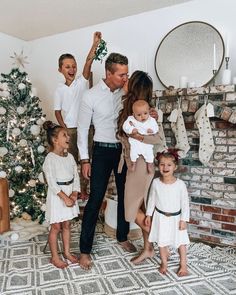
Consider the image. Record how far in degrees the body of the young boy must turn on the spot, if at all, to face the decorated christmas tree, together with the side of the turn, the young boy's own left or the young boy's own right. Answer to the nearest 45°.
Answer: approximately 135° to the young boy's own right

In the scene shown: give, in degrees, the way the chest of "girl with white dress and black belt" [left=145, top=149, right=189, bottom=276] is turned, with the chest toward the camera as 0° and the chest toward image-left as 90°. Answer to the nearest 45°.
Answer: approximately 0°

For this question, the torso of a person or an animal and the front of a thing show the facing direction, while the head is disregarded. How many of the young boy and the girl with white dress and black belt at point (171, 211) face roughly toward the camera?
2

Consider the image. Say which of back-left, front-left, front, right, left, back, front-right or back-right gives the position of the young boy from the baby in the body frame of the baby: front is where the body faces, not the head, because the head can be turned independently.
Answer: back-right

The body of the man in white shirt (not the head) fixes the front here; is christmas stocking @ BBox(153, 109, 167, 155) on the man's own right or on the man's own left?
on the man's own left
